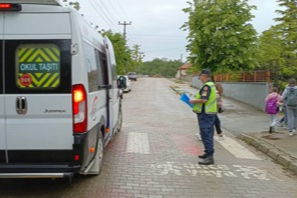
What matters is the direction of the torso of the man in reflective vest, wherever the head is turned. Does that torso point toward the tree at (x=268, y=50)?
no

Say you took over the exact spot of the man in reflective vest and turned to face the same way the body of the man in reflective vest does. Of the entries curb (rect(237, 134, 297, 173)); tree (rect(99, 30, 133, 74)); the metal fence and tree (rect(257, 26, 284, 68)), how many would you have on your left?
0

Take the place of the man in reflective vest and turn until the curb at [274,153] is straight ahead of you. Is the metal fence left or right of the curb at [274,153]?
left

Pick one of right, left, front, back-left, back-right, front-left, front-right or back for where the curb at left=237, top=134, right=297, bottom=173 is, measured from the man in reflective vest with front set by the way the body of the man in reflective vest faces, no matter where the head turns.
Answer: back-right

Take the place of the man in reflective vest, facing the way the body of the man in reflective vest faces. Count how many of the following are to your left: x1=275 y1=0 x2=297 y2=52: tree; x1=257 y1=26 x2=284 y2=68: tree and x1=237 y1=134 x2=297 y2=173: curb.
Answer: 0

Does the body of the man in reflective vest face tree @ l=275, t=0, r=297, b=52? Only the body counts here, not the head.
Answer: no

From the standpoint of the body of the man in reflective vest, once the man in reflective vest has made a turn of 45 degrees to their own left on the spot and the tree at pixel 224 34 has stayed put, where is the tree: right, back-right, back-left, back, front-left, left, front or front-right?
back-right

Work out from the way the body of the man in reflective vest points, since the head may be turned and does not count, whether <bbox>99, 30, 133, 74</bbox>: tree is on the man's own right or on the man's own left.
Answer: on the man's own right

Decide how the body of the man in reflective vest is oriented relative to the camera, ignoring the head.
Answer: to the viewer's left

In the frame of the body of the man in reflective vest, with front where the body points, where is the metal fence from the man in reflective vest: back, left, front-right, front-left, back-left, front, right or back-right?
right
